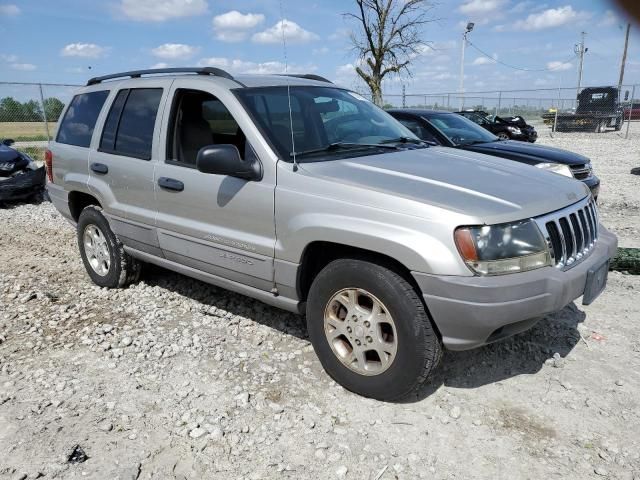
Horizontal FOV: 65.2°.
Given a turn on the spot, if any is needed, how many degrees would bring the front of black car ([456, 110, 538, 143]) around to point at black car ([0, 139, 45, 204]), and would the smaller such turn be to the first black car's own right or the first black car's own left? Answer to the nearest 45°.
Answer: approximately 90° to the first black car's own right

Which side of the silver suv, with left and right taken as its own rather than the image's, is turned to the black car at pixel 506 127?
left

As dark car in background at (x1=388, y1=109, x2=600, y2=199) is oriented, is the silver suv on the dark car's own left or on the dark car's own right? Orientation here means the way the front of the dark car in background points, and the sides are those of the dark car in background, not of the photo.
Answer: on the dark car's own right

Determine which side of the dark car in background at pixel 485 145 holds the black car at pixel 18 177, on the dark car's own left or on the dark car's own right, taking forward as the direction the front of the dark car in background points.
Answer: on the dark car's own right

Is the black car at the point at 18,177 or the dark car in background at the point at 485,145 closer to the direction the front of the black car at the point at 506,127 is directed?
the dark car in background

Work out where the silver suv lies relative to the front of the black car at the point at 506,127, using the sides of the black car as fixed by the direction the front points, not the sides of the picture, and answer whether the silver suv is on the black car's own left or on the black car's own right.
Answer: on the black car's own right

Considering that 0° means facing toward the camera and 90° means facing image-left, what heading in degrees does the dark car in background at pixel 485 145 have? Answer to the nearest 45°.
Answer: approximately 315°

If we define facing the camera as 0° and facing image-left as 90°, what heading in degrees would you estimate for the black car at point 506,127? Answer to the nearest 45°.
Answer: approximately 315°

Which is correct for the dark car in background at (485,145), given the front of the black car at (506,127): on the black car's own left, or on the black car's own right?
on the black car's own right
